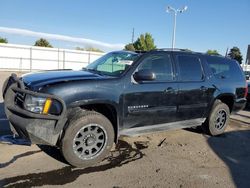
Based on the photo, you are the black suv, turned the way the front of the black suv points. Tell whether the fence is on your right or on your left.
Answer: on your right

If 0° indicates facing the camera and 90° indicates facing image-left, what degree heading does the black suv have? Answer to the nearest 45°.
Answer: approximately 45°
